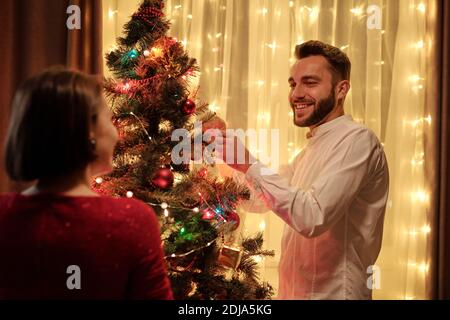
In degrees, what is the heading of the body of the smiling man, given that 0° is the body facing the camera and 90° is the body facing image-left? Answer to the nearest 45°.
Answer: approximately 45°

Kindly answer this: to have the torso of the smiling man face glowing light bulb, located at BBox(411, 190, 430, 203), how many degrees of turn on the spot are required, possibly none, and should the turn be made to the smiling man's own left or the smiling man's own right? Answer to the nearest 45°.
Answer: approximately 180°

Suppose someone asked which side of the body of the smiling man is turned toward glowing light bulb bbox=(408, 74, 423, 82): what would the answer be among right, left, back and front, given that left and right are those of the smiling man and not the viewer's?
back

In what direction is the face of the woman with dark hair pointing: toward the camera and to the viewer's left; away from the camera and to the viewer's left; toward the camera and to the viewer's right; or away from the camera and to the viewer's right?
away from the camera and to the viewer's right

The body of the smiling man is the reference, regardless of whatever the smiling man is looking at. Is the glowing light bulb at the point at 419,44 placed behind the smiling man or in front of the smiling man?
behind

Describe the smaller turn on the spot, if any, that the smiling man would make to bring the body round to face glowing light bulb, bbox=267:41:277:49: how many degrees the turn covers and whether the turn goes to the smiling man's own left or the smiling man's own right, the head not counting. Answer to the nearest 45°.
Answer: approximately 135° to the smiling man's own right

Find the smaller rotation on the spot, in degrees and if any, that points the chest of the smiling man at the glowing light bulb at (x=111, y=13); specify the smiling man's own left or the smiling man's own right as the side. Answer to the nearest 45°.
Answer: approximately 90° to the smiling man's own right
